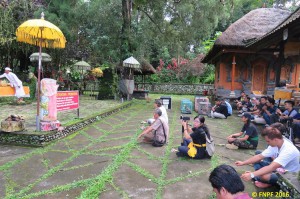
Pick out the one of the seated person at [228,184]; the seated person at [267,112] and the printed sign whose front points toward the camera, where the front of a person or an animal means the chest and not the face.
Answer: the printed sign

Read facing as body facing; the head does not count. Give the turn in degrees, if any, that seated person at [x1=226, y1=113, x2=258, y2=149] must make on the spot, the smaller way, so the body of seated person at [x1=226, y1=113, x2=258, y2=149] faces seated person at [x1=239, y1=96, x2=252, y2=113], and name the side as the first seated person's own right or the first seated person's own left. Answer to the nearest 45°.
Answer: approximately 90° to the first seated person's own right

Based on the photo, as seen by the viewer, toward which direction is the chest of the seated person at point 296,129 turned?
to the viewer's left

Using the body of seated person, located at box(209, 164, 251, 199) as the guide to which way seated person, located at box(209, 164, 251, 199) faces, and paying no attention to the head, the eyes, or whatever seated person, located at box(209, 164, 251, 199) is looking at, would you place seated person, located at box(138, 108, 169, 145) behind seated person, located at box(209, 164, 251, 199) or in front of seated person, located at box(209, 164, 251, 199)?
in front

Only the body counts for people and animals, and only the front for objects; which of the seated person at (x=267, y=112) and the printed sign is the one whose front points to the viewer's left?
the seated person

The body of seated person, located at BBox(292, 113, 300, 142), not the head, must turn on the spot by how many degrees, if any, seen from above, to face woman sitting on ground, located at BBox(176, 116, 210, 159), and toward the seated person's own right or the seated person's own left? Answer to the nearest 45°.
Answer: approximately 45° to the seated person's own left

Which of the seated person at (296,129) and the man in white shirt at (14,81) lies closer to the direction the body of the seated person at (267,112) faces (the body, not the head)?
the man in white shirt

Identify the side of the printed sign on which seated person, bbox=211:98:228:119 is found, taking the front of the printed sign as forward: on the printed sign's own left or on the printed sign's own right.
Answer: on the printed sign's own left

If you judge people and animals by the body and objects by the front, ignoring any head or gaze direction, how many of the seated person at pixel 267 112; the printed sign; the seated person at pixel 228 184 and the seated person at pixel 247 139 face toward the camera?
1

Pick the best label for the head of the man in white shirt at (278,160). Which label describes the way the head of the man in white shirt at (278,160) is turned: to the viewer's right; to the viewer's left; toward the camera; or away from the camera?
to the viewer's left

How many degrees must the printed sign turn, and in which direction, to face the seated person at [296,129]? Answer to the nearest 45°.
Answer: approximately 45° to its left

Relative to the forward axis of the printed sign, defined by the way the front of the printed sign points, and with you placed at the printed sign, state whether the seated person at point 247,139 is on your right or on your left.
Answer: on your left

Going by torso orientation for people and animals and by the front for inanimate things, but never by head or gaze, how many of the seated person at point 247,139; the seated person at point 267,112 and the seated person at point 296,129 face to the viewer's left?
3

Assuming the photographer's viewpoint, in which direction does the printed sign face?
facing the viewer

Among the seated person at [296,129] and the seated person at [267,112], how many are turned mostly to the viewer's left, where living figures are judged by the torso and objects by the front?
2

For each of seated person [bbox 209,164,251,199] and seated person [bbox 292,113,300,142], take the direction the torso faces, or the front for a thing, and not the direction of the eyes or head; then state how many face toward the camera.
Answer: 0

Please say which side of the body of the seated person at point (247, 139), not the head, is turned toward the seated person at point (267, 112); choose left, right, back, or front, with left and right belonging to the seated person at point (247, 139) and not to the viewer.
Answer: right
